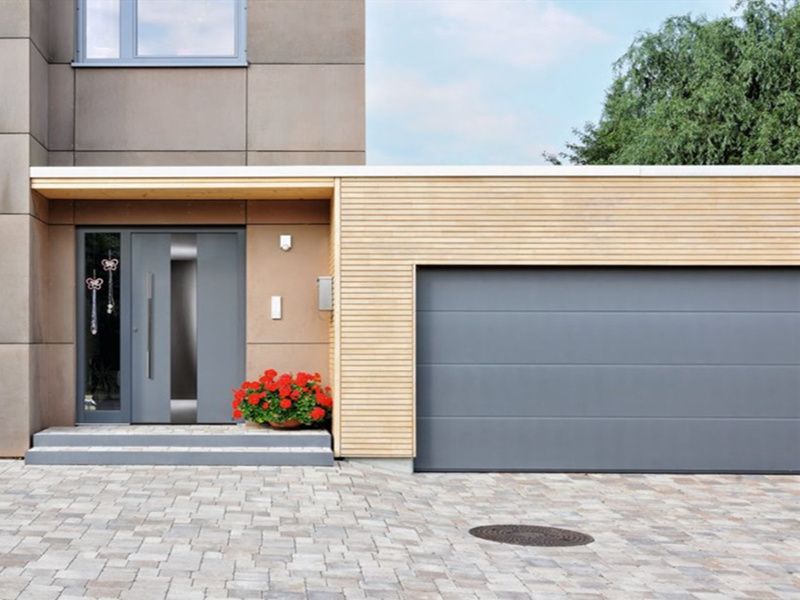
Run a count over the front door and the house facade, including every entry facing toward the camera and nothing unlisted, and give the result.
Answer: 2

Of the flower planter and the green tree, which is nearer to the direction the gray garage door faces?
the flower planter

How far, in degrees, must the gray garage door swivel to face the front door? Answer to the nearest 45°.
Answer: approximately 90° to its right

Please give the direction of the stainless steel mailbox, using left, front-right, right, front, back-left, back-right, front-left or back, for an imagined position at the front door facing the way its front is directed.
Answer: front-left

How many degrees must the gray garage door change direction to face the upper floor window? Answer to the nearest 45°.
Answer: approximately 90° to its right

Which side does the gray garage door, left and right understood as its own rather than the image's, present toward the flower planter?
right

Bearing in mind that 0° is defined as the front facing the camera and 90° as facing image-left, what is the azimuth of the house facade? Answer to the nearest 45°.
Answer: approximately 0°

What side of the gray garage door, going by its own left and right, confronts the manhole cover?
front
